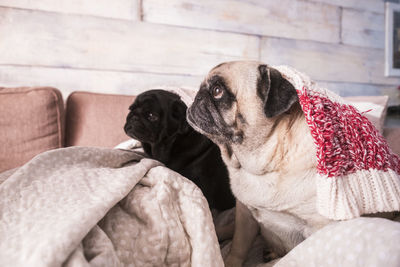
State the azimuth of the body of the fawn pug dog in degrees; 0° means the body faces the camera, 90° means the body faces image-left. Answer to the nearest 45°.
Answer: approximately 90°

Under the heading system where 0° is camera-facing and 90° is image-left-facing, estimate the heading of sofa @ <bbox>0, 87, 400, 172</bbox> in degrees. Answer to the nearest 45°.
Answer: approximately 0°
